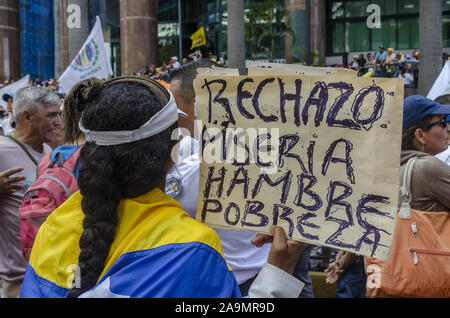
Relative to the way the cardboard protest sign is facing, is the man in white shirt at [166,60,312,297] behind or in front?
behind

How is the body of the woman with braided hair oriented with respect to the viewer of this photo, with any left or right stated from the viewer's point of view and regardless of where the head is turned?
facing away from the viewer and to the right of the viewer

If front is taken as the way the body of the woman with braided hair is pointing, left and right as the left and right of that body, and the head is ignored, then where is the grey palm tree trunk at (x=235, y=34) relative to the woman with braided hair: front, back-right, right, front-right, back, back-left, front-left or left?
front-left

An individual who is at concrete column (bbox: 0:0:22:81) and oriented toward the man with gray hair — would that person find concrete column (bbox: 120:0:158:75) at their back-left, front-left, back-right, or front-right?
front-left

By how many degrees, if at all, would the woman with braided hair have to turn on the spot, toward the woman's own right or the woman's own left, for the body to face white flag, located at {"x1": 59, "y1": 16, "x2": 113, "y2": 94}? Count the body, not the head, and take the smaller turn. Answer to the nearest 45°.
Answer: approximately 45° to the woman's own left

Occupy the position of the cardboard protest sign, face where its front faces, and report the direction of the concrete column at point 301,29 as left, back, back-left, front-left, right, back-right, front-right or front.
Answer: back

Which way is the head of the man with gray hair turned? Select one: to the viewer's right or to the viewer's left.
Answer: to the viewer's right

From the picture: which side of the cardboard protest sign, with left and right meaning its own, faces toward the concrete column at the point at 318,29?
back

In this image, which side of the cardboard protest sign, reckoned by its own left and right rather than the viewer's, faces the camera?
front

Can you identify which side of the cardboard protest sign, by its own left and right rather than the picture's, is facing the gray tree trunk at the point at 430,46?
back

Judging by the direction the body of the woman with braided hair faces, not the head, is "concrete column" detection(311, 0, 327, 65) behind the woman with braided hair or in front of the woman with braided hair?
in front
